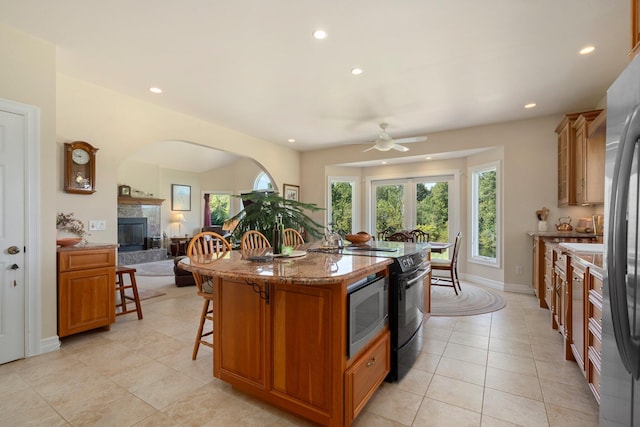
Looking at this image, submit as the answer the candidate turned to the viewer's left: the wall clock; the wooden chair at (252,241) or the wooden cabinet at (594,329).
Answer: the wooden cabinet

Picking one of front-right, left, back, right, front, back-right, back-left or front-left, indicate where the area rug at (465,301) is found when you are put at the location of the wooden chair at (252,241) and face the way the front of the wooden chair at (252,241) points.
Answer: front-left

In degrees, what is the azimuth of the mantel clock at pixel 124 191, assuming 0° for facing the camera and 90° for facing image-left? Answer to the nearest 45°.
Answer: approximately 315°

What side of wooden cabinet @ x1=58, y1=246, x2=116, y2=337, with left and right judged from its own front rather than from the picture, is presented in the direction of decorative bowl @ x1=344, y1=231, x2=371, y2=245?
front

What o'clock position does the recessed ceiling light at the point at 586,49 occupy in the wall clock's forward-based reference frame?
The recessed ceiling light is roughly at 12 o'clock from the wall clock.

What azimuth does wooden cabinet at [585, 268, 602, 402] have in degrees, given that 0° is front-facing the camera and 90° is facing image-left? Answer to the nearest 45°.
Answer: approximately 90°

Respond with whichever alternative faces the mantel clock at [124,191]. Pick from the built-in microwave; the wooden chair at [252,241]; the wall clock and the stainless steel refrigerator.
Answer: the stainless steel refrigerator

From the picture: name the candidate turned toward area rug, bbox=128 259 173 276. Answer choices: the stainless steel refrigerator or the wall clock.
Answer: the stainless steel refrigerator

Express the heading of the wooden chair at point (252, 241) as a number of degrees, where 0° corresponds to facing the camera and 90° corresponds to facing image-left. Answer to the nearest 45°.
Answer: approximately 315°

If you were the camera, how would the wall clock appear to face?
facing the viewer and to the right of the viewer

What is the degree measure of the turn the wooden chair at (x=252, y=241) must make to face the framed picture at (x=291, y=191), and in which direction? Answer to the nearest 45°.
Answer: approximately 135° to its left

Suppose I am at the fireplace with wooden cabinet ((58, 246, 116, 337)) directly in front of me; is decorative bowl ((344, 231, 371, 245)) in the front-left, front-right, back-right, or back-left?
front-left

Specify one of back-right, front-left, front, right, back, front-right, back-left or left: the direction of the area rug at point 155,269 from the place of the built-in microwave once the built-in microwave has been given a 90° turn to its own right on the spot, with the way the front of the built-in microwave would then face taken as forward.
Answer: right

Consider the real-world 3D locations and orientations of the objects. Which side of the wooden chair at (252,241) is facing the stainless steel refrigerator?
front

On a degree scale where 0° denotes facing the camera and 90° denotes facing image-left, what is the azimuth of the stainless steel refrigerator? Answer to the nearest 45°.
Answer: approximately 90°
